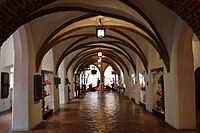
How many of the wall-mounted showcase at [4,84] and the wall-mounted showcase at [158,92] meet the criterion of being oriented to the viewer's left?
1

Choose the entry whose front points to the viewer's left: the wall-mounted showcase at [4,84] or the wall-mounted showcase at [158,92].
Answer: the wall-mounted showcase at [158,92]

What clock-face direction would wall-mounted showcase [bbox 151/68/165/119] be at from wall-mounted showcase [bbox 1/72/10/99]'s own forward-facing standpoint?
wall-mounted showcase [bbox 151/68/165/119] is roughly at 12 o'clock from wall-mounted showcase [bbox 1/72/10/99].

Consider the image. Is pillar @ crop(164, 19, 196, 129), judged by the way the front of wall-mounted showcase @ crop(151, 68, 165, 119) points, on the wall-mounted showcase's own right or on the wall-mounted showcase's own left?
on the wall-mounted showcase's own left

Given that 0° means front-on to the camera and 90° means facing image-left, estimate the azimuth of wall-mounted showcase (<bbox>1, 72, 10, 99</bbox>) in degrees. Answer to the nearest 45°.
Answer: approximately 315°

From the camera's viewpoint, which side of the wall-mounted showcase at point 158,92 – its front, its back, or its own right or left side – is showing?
left

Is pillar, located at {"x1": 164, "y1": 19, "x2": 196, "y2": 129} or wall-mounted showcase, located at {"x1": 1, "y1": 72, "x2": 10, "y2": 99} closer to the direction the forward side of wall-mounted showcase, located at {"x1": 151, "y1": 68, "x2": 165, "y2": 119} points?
the wall-mounted showcase

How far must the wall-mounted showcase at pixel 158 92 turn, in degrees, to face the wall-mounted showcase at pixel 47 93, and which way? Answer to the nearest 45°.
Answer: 0° — it already faces it

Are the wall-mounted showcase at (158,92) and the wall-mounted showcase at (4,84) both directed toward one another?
yes

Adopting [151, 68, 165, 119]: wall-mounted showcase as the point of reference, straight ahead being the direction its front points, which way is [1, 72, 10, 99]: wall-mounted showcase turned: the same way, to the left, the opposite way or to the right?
the opposite way
